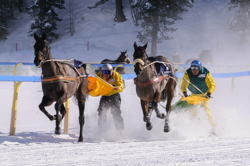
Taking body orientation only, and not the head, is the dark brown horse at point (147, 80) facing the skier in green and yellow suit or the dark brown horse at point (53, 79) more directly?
the dark brown horse

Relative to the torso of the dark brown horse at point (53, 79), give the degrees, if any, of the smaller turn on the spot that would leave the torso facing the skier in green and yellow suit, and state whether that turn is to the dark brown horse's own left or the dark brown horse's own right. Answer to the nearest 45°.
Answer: approximately 135° to the dark brown horse's own left

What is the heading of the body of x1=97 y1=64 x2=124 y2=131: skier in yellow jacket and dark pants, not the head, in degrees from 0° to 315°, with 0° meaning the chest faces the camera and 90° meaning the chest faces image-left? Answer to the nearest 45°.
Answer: approximately 45°

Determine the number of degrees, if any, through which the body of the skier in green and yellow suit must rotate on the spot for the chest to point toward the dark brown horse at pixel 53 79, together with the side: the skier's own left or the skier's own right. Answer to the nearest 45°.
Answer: approximately 45° to the skier's own right
